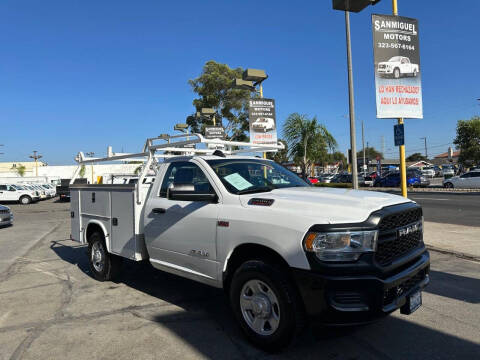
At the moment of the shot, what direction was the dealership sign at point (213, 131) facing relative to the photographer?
facing the viewer

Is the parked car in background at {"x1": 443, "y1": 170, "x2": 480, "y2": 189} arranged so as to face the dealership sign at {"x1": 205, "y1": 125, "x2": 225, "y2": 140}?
no

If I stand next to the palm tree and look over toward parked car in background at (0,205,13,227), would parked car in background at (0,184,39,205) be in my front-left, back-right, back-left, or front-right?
front-right

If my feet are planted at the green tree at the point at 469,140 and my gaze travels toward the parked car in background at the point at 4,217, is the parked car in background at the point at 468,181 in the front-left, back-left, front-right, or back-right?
front-left

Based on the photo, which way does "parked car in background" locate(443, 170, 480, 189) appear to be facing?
to the viewer's left

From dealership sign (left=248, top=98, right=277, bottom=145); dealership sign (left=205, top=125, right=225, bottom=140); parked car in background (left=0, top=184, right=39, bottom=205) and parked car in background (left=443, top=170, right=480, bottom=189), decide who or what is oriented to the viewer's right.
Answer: parked car in background (left=0, top=184, right=39, bottom=205)

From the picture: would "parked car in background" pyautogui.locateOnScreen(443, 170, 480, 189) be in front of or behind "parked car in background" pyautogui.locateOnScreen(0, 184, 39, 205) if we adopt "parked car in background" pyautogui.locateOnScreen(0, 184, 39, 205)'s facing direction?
in front

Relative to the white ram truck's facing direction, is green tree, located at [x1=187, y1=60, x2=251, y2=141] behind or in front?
behind

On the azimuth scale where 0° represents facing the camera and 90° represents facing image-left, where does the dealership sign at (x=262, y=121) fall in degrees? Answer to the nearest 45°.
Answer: approximately 0°

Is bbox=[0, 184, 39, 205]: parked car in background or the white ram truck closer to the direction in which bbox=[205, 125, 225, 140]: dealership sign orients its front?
the white ram truck

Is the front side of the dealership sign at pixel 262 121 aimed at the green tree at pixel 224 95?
no

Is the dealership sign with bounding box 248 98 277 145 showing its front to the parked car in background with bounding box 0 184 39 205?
no

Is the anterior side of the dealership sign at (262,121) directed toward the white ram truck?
yes

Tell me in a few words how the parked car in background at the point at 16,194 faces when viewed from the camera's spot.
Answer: facing to the right of the viewer

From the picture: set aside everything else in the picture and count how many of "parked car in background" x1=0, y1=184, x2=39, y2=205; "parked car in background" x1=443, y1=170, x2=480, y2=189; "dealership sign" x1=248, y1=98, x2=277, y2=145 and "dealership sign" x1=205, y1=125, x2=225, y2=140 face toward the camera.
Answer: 2
